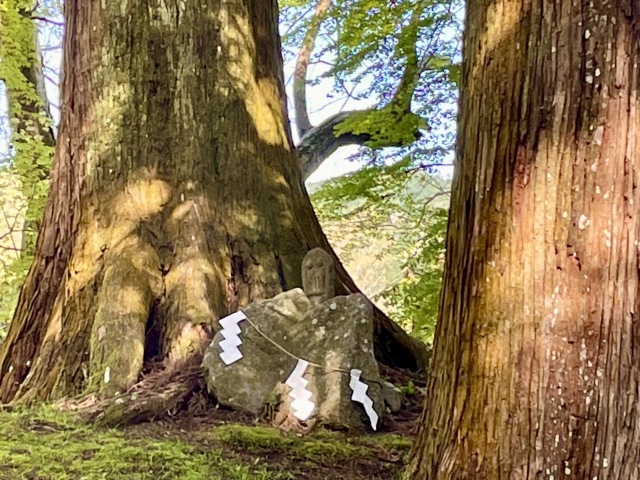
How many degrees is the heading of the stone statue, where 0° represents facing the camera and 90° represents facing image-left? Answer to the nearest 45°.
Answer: approximately 0°

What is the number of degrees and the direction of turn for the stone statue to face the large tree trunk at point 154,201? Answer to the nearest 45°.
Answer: approximately 135° to its right

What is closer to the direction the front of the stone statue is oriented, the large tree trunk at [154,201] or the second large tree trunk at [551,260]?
the second large tree trunk

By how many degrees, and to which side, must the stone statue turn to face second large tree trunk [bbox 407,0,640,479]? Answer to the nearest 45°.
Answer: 0° — it already faces it
